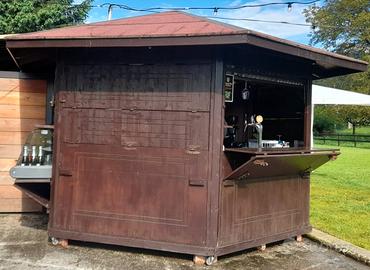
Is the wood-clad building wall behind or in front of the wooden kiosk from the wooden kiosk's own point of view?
behind

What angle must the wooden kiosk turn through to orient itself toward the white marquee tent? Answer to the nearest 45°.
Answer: approximately 90° to its left

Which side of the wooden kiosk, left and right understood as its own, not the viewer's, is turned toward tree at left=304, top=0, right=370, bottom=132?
left

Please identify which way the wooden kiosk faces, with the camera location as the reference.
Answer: facing the viewer and to the right of the viewer
